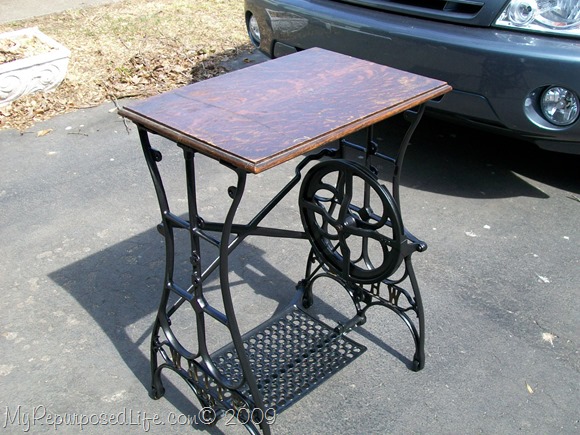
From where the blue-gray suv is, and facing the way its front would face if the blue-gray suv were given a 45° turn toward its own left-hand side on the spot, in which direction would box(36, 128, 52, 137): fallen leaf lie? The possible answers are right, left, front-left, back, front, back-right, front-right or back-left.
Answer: right

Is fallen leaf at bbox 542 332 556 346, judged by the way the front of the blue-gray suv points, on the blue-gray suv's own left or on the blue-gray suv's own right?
on the blue-gray suv's own left
